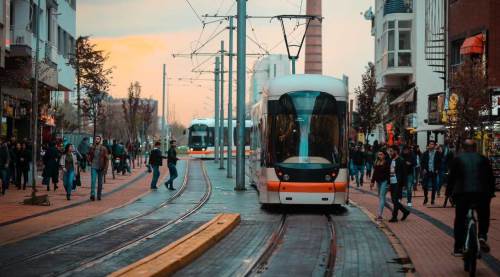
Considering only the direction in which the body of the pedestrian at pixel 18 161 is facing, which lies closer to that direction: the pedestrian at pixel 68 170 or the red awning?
the pedestrian

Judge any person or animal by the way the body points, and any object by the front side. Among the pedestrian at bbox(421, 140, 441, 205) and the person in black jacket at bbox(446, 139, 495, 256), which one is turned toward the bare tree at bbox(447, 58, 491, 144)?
the person in black jacket

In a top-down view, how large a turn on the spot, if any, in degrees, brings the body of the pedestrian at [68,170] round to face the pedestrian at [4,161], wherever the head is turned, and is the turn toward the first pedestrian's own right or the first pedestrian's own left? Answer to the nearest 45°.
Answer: approximately 135° to the first pedestrian's own right

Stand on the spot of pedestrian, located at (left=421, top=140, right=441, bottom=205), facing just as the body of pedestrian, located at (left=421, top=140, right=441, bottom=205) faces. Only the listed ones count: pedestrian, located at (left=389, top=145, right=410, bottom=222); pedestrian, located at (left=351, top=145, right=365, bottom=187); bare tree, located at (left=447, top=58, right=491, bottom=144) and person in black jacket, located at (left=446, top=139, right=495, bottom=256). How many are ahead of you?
2

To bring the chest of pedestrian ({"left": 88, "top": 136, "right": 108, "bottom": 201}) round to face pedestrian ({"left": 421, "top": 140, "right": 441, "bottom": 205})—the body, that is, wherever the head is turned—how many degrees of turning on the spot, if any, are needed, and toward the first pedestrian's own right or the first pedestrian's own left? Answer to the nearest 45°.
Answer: approximately 90° to the first pedestrian's own left
